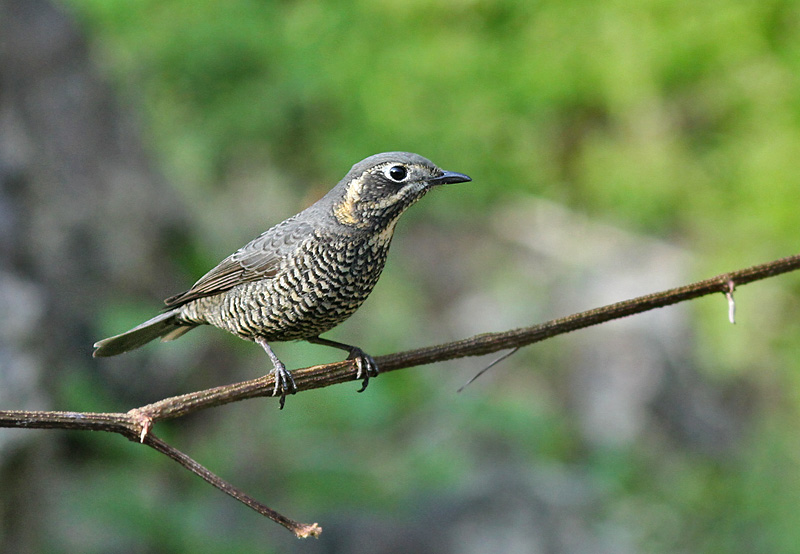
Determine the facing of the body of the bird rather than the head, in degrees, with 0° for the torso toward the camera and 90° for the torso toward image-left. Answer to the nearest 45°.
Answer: approximately 270°
